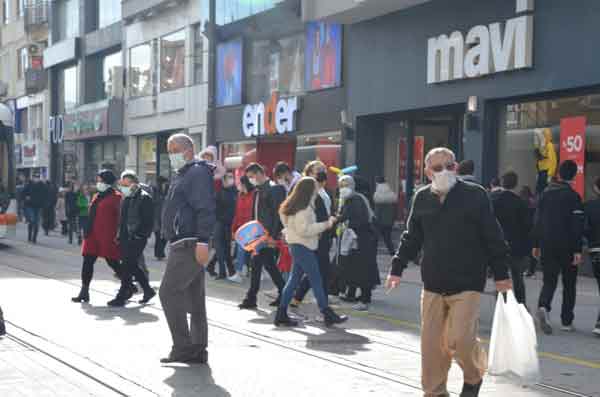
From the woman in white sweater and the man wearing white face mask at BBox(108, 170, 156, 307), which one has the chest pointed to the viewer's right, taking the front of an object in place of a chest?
the woman in white sweater

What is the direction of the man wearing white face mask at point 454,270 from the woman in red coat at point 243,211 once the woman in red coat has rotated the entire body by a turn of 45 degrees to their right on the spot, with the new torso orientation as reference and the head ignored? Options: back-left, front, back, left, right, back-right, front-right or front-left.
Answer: back-left

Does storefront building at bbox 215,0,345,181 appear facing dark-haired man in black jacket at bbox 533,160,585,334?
no

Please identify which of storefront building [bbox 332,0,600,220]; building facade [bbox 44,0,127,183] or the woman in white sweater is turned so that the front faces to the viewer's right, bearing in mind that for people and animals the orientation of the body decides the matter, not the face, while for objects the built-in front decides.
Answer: the woman in white sweater

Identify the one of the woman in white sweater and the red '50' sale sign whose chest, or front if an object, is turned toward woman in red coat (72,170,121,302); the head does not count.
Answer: the red '50' sale sign

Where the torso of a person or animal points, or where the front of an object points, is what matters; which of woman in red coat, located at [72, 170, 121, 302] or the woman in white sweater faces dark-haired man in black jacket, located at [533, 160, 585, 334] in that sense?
the woman in white sweater

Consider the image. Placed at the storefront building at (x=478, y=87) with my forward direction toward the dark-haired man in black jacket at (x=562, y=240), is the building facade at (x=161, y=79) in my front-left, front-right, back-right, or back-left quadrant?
back-right

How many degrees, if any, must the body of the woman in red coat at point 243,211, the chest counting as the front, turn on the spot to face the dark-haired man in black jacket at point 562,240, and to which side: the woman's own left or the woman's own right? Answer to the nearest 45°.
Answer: approximately 135° to the woman's own left

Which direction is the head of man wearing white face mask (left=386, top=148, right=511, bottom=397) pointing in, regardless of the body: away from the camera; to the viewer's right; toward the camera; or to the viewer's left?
toward the camera

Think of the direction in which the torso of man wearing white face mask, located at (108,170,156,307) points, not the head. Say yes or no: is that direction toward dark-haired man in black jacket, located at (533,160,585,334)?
no

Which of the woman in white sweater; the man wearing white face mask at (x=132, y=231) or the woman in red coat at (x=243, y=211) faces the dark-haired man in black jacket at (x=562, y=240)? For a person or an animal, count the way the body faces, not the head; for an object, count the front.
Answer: the woman in white sweater

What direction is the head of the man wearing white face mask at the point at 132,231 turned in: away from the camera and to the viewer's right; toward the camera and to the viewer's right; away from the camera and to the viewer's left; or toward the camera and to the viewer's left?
toward the camera and to the viewer's left

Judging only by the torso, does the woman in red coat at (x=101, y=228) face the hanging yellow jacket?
no

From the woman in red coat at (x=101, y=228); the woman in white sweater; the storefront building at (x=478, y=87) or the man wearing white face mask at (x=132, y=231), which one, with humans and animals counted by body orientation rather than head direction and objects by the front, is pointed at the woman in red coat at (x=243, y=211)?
the storefront building

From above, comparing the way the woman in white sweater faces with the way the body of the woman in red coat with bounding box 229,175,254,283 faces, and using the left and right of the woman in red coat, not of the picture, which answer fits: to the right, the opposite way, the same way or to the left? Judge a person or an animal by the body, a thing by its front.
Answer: the opposite way

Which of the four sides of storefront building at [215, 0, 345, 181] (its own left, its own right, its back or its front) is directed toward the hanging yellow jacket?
left

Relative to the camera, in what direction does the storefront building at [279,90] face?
facing the viewer and to the left of the viewer

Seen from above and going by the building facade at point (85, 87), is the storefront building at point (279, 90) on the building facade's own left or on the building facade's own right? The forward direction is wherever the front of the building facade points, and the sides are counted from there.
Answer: on the building facade's own left
